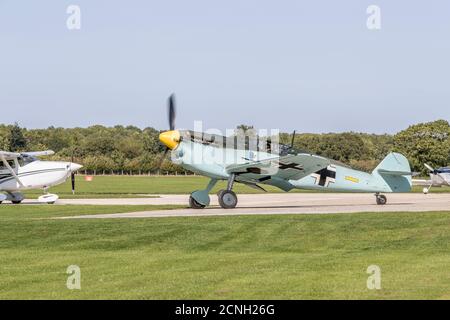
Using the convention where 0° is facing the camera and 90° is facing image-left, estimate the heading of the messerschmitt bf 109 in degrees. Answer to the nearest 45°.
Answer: approximately 90°
